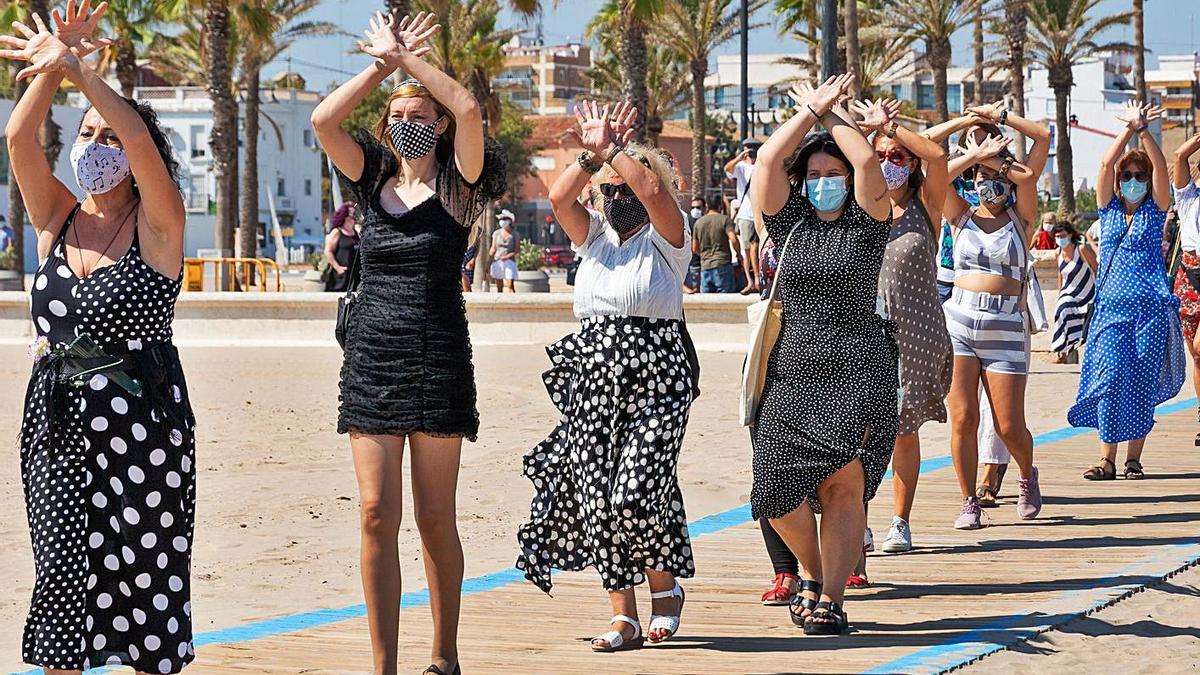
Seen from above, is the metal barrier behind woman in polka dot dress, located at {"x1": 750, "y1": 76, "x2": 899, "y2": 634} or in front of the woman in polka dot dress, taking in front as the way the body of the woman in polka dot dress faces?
behind

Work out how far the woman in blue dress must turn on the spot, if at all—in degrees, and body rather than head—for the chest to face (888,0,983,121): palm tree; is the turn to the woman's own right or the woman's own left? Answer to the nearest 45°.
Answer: approximately 180°

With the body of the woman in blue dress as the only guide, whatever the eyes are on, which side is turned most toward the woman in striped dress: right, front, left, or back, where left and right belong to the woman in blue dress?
back

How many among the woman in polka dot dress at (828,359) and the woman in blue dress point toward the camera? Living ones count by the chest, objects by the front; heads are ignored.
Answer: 2

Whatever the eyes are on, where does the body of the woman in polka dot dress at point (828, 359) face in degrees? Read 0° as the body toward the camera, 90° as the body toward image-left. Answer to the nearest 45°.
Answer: approximately 0°

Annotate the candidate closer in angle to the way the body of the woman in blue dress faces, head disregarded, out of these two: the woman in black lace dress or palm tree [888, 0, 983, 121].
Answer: the woman in black lace dress

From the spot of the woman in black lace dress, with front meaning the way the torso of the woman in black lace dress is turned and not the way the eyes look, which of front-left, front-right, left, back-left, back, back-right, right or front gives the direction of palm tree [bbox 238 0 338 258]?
back

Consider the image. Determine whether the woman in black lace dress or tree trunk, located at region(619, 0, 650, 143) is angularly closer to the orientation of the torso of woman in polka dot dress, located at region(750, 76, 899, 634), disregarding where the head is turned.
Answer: the woman in black lace dress

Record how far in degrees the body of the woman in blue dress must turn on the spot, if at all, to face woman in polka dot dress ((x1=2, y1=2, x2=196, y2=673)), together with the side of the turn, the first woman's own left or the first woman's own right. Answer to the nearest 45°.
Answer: approximately 45° to the first woman's own right

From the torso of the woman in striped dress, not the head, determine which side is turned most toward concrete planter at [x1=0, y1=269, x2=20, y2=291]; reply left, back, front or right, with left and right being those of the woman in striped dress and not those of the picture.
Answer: right

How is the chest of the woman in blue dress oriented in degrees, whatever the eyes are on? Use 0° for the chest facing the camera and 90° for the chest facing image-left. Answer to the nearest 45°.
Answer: approximately 0°
